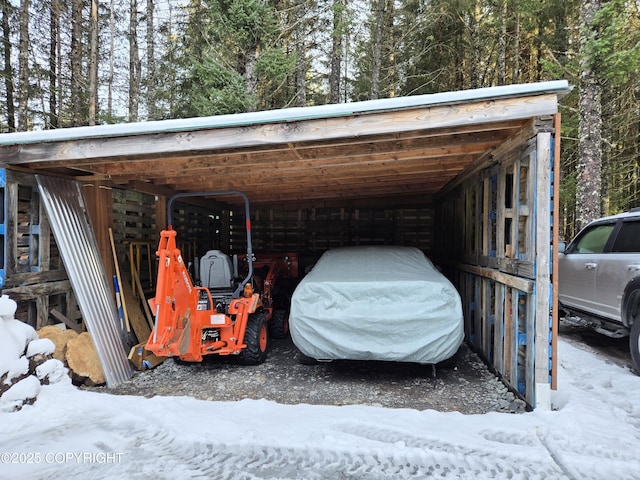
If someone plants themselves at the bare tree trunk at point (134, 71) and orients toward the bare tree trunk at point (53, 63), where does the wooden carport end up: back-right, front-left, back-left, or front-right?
back-left

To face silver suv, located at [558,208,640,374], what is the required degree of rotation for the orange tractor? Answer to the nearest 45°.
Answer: approximately 45° to its right

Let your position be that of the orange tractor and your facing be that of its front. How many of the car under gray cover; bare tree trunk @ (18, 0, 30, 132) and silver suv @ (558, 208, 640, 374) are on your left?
1

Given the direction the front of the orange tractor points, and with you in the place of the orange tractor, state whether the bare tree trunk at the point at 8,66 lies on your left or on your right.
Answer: on your left

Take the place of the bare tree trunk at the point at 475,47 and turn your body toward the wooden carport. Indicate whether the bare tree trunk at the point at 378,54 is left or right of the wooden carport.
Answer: right

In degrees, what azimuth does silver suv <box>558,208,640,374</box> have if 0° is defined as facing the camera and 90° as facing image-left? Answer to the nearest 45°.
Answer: approximately 135°

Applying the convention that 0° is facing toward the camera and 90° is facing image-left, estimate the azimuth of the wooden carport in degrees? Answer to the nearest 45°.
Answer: approximately 0°

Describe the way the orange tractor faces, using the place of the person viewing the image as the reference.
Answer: facing away from the viewer and to the right of the viewer

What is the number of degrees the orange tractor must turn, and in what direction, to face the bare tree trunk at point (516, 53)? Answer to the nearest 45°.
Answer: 0° — it already faces it
